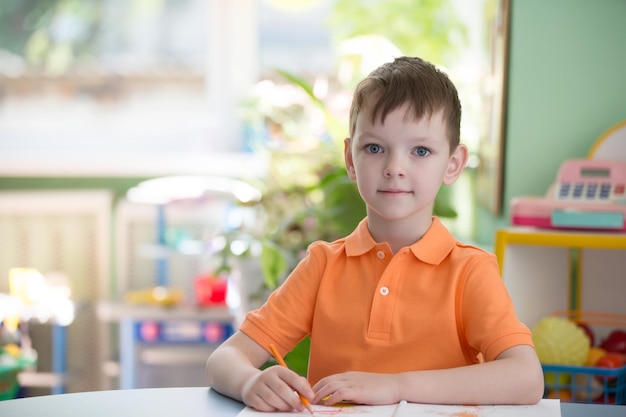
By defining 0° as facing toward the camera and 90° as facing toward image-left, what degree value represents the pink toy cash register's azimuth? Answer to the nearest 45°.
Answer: approximately 0°

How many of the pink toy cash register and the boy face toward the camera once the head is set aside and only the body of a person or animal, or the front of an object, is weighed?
2

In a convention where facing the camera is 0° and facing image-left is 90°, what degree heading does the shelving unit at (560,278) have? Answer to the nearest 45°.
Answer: approximately 0°

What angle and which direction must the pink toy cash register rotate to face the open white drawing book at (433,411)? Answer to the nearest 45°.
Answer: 0° — it already faces it

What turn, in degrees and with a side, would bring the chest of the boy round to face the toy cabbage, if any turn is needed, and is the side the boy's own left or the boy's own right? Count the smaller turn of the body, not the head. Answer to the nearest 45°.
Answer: approximately 135° to the boy's own left
